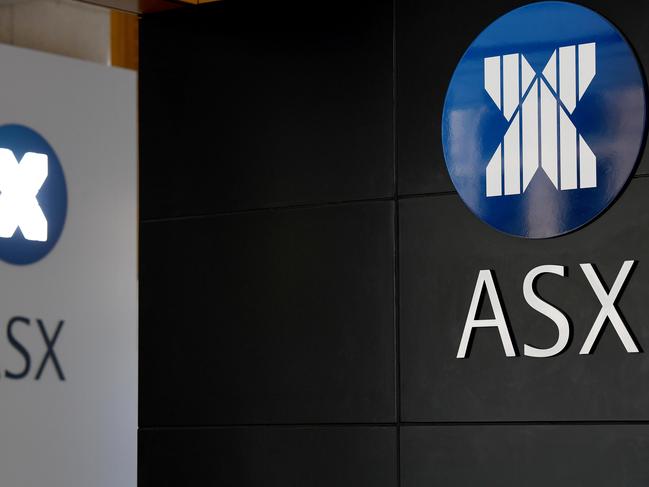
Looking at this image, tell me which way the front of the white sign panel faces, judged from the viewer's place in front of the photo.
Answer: facing the viewer and to the right of the viewer
